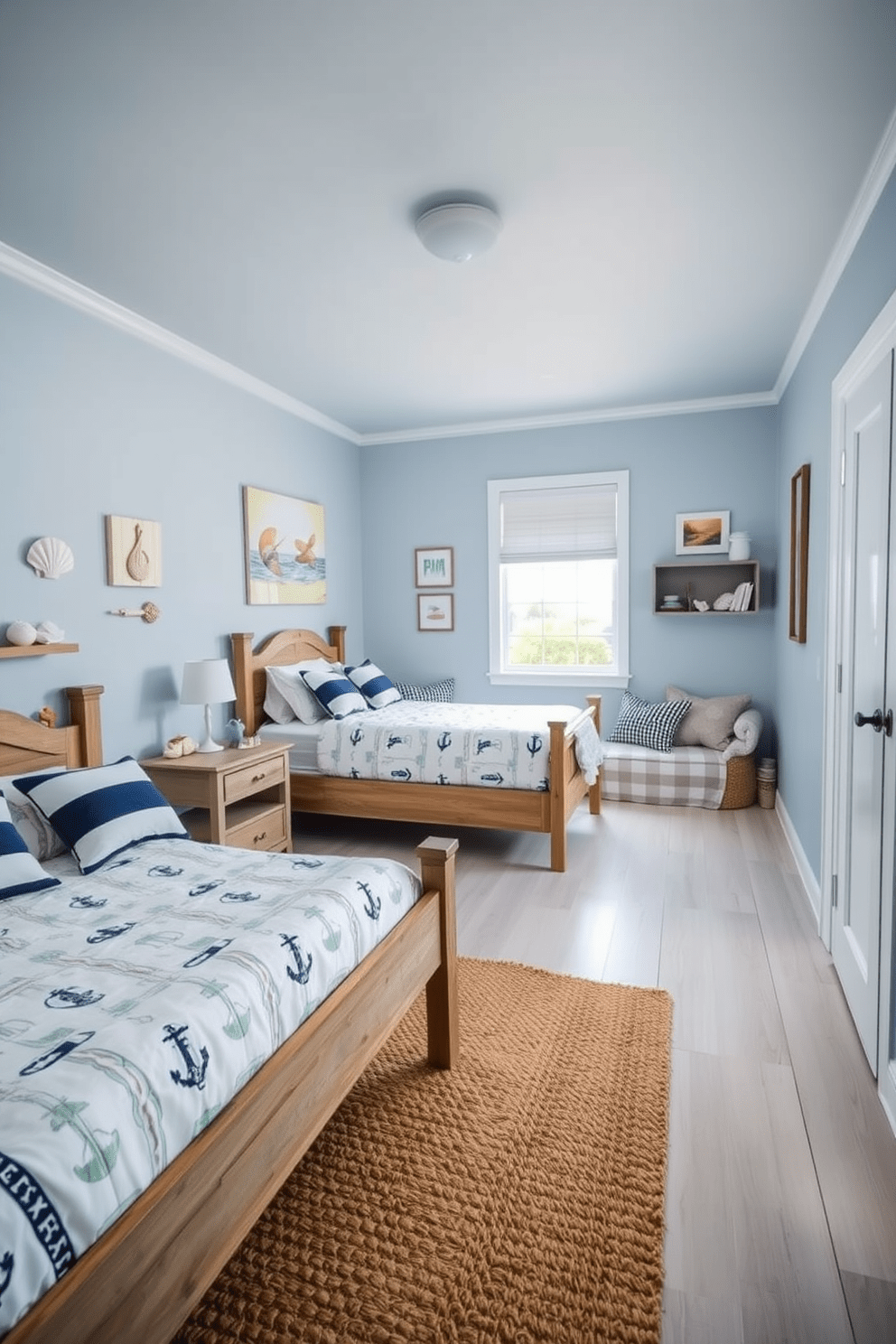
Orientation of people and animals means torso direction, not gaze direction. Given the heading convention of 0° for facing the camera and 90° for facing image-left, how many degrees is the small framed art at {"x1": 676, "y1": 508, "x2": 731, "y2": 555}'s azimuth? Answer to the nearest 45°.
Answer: approximately 0°

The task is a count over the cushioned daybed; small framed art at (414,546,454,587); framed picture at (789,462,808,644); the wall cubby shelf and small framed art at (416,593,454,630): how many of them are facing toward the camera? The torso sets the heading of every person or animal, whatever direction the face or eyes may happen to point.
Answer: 4

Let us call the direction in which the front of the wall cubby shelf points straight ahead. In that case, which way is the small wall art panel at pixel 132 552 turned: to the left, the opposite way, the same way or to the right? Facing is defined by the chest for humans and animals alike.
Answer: to the left

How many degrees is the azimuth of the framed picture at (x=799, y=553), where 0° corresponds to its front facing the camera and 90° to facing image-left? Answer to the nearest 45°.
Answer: approximately 90°

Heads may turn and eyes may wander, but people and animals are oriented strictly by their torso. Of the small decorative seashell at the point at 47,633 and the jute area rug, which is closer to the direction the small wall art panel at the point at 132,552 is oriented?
the jute area rug

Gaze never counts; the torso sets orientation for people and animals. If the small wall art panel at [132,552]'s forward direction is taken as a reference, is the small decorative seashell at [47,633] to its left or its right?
on its right

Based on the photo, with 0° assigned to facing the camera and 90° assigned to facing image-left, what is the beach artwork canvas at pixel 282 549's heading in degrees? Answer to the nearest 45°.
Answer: approximately 315°

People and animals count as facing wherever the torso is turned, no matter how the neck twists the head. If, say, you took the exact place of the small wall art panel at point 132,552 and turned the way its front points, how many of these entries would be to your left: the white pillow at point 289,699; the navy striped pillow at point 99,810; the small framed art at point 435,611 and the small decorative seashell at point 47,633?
2

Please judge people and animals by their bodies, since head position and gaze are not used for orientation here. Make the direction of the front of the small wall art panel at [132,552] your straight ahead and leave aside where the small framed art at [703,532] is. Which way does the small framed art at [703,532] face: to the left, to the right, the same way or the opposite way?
to the right

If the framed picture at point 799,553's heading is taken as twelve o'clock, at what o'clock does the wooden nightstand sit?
The wooden nightstand is roughly at 11 o'clock from the framed picture.

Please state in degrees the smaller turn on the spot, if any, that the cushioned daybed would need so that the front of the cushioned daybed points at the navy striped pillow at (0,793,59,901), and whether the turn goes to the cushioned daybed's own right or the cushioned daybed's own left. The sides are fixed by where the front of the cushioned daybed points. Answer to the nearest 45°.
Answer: approximately 45° to the cushioned daybed's own right

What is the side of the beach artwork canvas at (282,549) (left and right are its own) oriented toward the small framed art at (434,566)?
left
